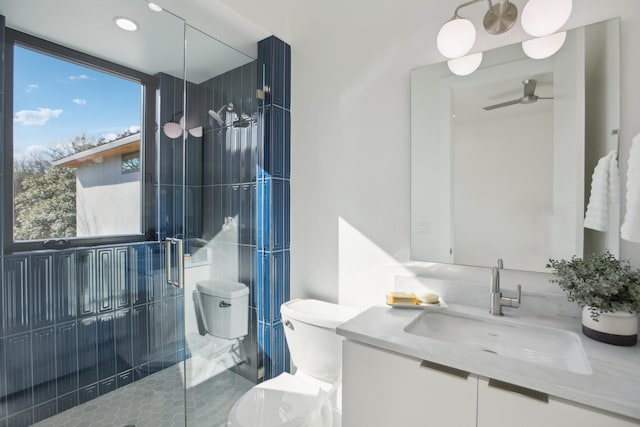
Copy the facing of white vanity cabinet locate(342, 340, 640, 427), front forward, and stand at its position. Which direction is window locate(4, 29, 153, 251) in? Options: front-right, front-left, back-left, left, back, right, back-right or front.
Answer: front-right

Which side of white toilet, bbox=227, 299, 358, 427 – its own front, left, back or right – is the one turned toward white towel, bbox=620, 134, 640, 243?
left

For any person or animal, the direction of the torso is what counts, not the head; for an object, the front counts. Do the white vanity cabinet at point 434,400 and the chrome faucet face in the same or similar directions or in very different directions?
same or similar directions

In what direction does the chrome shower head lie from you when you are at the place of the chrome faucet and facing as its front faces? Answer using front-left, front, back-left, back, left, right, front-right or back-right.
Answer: front-right

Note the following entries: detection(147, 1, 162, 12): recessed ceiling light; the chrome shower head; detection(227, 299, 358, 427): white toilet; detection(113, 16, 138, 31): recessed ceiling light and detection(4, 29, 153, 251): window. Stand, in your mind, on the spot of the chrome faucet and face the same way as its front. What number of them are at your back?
0

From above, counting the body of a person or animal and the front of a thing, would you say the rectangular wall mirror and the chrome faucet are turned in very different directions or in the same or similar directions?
same or similar directions

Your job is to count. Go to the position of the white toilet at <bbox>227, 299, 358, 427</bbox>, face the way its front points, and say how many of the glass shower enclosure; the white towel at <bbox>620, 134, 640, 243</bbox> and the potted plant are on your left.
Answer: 2

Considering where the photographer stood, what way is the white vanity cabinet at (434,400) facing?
facing the viewer and to the left of the viewer

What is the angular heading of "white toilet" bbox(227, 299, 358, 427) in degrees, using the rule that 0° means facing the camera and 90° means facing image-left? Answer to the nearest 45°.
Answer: approximately 45°

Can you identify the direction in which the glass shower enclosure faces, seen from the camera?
facing the viewer and to the right of the viewer

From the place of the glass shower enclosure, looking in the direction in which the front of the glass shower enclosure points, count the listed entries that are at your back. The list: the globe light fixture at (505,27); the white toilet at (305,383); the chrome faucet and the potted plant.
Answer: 0

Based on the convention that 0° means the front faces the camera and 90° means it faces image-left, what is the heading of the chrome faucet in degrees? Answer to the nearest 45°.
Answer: approximately 45°

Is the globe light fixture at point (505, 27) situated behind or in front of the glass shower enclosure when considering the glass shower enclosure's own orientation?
in front

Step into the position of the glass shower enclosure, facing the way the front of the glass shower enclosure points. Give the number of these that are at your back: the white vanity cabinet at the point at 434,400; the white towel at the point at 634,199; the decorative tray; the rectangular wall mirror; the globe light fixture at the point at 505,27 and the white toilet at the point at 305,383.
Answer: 0
